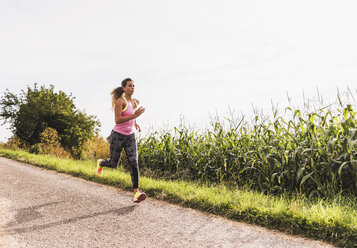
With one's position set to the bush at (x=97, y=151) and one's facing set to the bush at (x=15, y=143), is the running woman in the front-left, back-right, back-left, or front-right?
back-left

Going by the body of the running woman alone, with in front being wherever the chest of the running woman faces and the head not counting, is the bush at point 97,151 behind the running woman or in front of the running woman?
behind

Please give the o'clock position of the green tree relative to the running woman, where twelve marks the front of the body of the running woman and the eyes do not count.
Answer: The green tree is roughly at 7 o'clock from the running woman.

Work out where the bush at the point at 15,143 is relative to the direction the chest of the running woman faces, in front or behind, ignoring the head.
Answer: behind

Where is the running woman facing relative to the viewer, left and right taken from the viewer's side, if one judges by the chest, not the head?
facing the viewer and to the right of the viewer
